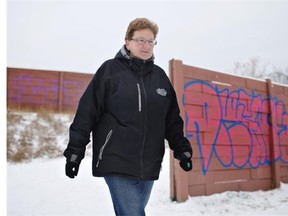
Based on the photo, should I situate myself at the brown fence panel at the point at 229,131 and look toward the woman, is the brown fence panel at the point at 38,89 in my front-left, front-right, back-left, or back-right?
back-right

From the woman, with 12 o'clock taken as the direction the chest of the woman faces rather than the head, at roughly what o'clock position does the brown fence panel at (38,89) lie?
The brown fence panel is roughly at 7 o'clock from the woman.

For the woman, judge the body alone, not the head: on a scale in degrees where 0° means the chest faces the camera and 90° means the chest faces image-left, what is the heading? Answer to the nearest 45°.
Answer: approximately 315°

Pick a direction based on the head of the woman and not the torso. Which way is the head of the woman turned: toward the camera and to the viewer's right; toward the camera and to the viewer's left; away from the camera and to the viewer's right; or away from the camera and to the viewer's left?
toward the camera and to the viewer's right

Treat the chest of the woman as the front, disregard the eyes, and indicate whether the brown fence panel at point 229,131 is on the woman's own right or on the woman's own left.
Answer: on the woman's own left
